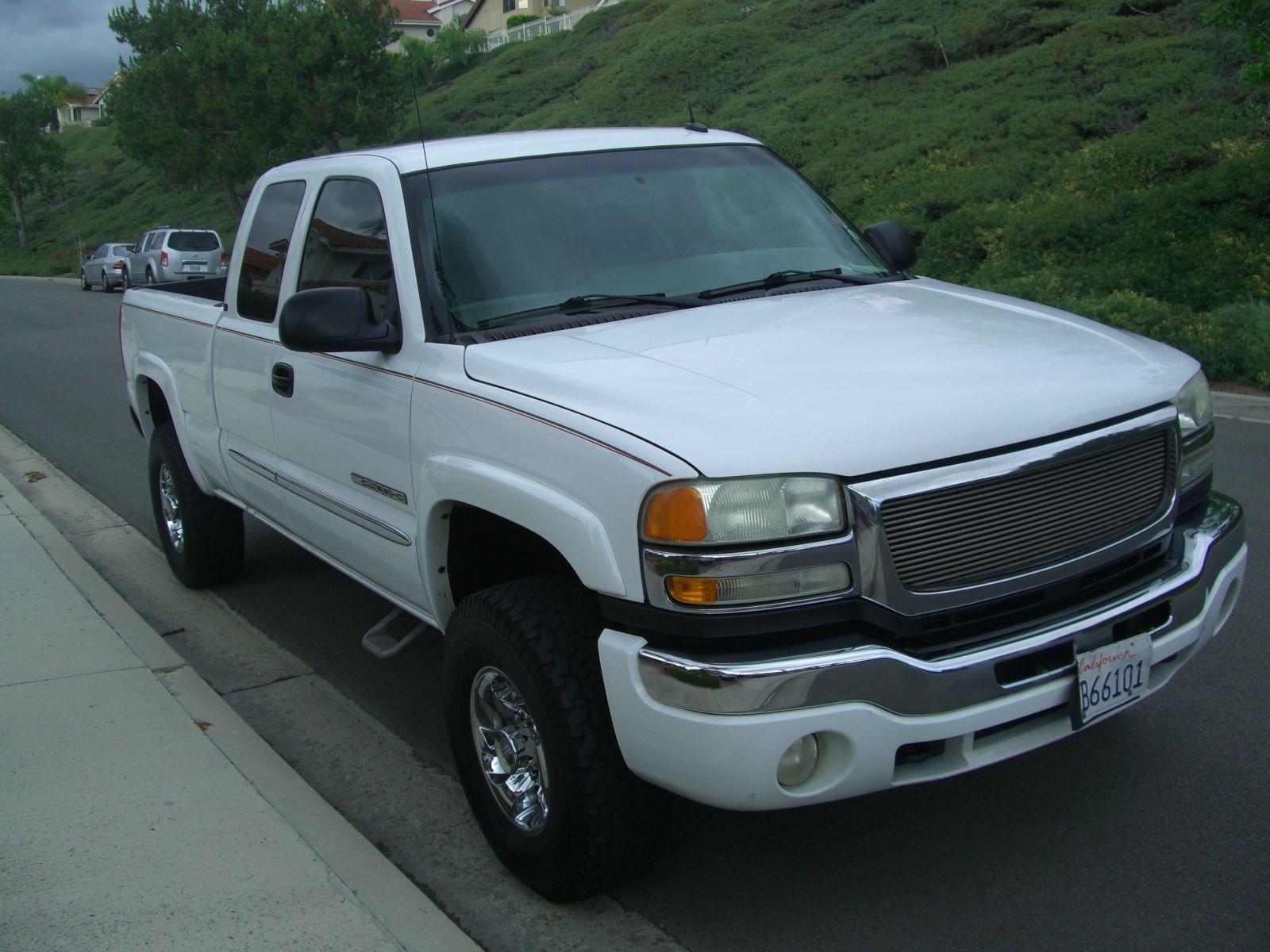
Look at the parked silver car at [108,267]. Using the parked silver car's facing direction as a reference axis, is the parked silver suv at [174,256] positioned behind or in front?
behind

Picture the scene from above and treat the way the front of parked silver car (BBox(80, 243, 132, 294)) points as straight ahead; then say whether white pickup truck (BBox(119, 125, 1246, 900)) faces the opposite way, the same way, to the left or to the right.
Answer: the opposite way

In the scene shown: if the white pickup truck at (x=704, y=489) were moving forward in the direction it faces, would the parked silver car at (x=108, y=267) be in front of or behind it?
behind

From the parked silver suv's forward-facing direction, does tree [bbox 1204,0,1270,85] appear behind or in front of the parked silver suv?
behind

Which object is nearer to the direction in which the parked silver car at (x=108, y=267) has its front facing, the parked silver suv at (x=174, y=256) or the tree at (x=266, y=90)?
the tree

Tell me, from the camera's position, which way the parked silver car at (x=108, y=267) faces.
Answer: facing away from the viewer and to the left of the viewer

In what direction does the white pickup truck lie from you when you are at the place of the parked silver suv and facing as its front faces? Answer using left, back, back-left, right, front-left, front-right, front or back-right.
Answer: back-left

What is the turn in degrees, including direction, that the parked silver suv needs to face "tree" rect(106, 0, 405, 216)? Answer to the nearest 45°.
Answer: approximately 45° to its right

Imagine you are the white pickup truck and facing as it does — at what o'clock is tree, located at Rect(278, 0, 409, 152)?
The tree is roughly at 7 o'clock from the white pickup truck.

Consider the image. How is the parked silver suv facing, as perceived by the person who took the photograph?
facing away from the viewer and to the left of the viewer

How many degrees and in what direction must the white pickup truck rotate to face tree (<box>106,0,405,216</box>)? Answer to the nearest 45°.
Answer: approximately 135° to its left

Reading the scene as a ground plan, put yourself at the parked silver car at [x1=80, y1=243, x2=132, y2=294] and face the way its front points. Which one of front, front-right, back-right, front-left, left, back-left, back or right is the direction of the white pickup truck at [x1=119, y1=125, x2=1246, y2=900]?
back-left

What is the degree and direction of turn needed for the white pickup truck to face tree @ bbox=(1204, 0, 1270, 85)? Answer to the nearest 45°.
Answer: approximately 90° to its left
